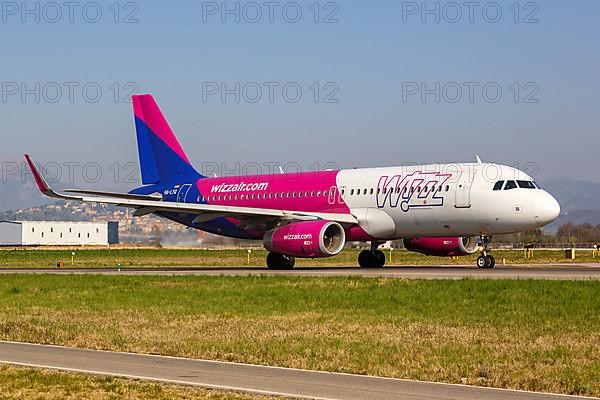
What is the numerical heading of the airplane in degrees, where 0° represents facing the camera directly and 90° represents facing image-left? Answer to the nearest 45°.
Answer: approximately 315°
